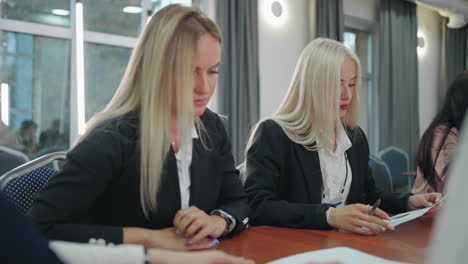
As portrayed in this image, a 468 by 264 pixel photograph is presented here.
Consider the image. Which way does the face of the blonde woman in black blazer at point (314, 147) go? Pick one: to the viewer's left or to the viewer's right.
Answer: to the viewer's right

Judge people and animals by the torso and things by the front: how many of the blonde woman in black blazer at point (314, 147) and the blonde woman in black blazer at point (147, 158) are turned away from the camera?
0

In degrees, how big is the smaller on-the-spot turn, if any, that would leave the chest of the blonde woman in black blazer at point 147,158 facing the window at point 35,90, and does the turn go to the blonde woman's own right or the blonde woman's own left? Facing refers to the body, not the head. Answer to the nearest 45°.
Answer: approximately 135° to the blonde woman's own left

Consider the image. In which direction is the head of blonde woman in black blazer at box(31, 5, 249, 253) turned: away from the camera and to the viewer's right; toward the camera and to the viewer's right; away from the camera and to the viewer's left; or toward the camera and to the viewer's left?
toward the camera and to the viewer's right

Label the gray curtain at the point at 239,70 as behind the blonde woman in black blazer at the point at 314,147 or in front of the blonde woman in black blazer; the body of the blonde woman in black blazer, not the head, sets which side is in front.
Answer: behind

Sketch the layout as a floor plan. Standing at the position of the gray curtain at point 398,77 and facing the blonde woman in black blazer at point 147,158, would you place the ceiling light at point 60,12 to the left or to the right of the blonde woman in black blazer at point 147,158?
right

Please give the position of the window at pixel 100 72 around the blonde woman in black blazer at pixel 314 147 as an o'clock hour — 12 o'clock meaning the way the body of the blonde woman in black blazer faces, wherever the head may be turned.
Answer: The window is roughly at 6 o'clock from the blonde woman in black blazer.

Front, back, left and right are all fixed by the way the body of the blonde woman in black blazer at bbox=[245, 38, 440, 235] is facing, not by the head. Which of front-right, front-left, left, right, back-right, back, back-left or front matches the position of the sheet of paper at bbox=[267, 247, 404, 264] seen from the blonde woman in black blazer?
front-right

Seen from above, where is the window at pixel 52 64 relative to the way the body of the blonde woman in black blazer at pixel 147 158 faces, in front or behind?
behind

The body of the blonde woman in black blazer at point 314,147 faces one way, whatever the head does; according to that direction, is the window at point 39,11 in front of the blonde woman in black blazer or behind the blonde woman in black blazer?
behind

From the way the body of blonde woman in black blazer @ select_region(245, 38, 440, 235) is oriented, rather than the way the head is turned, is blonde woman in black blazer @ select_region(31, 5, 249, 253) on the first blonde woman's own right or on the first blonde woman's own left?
on the first blonde woman's own right

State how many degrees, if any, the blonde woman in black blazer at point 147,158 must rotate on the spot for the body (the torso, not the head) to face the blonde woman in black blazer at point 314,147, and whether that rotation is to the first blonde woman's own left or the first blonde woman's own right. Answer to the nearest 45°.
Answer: approximately 90° to the first blonde woman's own left

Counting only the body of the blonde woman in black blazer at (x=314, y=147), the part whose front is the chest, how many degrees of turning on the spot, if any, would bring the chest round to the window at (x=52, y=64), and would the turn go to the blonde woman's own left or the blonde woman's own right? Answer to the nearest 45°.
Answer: approximately 180°

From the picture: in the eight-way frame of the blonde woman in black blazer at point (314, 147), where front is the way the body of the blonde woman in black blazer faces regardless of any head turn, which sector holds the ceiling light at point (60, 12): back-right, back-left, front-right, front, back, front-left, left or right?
back
